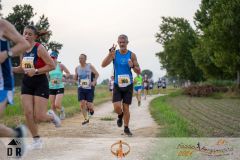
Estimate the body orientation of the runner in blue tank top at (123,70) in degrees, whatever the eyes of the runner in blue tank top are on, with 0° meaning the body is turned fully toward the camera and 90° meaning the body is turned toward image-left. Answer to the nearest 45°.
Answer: approximately 0°

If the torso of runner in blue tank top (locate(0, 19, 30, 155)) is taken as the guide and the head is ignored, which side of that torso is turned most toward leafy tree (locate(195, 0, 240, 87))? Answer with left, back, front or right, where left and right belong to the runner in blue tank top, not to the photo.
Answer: back

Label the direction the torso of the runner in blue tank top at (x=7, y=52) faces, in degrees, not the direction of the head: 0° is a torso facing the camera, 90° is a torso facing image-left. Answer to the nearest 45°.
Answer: approximately 45°

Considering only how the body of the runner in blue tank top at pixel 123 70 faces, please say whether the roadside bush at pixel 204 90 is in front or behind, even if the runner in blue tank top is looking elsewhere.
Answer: behind

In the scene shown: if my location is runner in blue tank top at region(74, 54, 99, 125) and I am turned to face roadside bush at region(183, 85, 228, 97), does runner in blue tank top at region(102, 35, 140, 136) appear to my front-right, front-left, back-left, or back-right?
back-right
